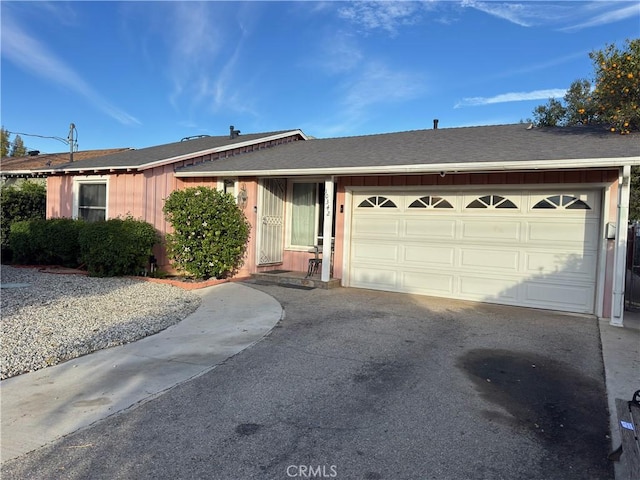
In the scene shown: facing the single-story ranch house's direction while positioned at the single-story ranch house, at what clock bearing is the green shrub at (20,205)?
The green shrub is roughly at 2 o'clock from the single-story ranch house.

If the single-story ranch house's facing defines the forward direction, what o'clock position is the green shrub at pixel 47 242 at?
The green shrub is roughly at 2 o'clock from the single-story ranch house.

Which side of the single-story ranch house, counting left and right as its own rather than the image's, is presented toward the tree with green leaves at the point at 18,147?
right

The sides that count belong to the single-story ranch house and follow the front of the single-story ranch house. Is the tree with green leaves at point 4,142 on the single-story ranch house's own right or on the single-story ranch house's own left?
on the single-story ranch house's own right
